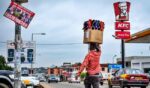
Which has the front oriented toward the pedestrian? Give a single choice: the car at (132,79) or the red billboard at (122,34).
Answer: the red billboard

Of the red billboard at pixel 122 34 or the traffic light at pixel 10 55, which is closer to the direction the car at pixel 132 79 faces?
the red billboard

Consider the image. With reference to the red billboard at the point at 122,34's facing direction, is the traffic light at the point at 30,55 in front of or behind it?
in front

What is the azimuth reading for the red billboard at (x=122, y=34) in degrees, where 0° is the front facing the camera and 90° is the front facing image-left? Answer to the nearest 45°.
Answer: approximately 0°

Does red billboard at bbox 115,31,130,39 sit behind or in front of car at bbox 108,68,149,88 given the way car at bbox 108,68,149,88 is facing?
in front

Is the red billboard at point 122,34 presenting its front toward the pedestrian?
yes

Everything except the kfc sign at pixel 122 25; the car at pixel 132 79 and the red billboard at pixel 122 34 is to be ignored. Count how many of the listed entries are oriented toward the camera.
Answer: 2

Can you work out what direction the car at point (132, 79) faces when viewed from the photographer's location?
facing away from the viewer and to the left of the viewer

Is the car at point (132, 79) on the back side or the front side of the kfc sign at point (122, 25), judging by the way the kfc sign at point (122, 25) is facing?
on the front side
